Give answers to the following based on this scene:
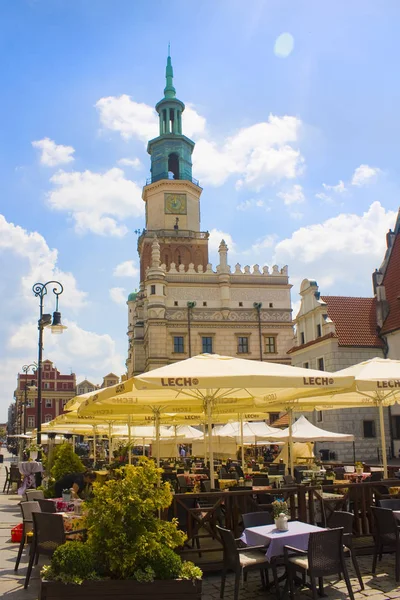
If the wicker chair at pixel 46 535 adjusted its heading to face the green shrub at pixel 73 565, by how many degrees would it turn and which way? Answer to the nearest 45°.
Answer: approximately 135° to its right

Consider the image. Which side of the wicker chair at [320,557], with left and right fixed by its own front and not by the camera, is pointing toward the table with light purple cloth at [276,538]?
front

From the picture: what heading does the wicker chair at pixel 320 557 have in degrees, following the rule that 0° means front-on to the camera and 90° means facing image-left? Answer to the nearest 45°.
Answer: approximately 135°

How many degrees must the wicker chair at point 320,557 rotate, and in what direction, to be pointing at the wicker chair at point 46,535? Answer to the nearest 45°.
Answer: approximately 45° to its left

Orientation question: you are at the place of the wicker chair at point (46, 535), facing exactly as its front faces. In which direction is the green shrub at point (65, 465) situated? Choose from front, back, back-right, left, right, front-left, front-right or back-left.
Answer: front-left

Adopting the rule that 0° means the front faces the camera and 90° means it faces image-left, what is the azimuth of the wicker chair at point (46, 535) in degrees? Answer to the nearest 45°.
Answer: approximately 225°

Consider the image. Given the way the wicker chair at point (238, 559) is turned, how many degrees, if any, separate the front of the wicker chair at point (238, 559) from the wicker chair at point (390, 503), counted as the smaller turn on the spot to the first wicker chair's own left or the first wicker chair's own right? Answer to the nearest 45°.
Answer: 0° — it already faces it

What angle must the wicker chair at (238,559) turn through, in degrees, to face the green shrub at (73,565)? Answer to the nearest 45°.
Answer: approximately 180°

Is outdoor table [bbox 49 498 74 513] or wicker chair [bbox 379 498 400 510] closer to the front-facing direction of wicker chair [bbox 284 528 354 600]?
the outdoor table

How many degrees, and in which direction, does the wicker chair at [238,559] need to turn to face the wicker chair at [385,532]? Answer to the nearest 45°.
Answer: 0° — it already faces it

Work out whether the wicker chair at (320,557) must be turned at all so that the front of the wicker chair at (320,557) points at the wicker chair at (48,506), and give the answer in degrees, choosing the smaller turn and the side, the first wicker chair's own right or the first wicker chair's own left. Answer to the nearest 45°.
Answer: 0° — it already faces it

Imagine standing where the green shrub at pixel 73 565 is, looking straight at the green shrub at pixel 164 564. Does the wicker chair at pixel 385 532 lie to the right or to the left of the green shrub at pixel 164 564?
left

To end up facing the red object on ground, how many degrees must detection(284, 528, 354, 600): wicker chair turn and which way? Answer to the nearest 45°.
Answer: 0° — it already faces it

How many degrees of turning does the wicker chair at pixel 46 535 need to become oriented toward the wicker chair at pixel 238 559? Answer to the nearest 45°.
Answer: approximately 90° to its right

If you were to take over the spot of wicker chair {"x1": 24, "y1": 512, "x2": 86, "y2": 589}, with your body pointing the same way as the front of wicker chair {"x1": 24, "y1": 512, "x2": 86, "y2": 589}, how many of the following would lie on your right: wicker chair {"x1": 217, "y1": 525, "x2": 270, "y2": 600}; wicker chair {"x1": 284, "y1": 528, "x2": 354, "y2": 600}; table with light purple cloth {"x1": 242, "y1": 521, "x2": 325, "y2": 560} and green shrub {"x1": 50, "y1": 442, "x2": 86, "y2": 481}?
3

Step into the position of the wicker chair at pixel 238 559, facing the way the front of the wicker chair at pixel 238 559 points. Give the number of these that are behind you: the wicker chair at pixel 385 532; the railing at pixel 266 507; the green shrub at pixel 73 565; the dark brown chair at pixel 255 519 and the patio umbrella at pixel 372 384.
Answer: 1

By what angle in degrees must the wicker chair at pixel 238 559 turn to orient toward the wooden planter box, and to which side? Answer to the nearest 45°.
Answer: approximately 180°
